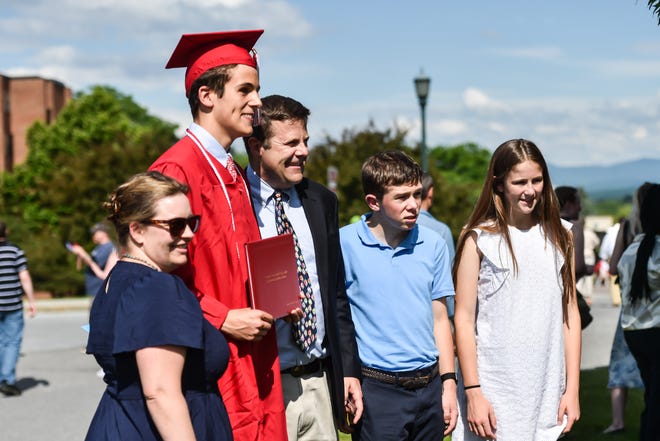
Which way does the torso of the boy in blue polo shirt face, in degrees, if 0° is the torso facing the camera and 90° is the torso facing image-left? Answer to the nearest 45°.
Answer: approximately 315°

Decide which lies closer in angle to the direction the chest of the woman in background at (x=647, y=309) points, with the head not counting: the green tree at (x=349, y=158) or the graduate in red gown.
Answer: the green tree

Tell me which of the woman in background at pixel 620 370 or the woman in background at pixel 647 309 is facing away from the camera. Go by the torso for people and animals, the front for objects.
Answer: the woman in background at pixel 647 309

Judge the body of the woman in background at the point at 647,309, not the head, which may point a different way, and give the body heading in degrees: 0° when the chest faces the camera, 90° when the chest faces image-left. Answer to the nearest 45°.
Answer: approximately 180°

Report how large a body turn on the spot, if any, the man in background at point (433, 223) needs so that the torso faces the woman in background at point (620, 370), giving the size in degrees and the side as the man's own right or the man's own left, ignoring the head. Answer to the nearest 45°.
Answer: approximately 45° to the man's own right

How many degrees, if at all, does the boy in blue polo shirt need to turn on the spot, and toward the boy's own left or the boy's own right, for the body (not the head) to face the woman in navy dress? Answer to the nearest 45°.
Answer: approximately 90° to the boy's own right
